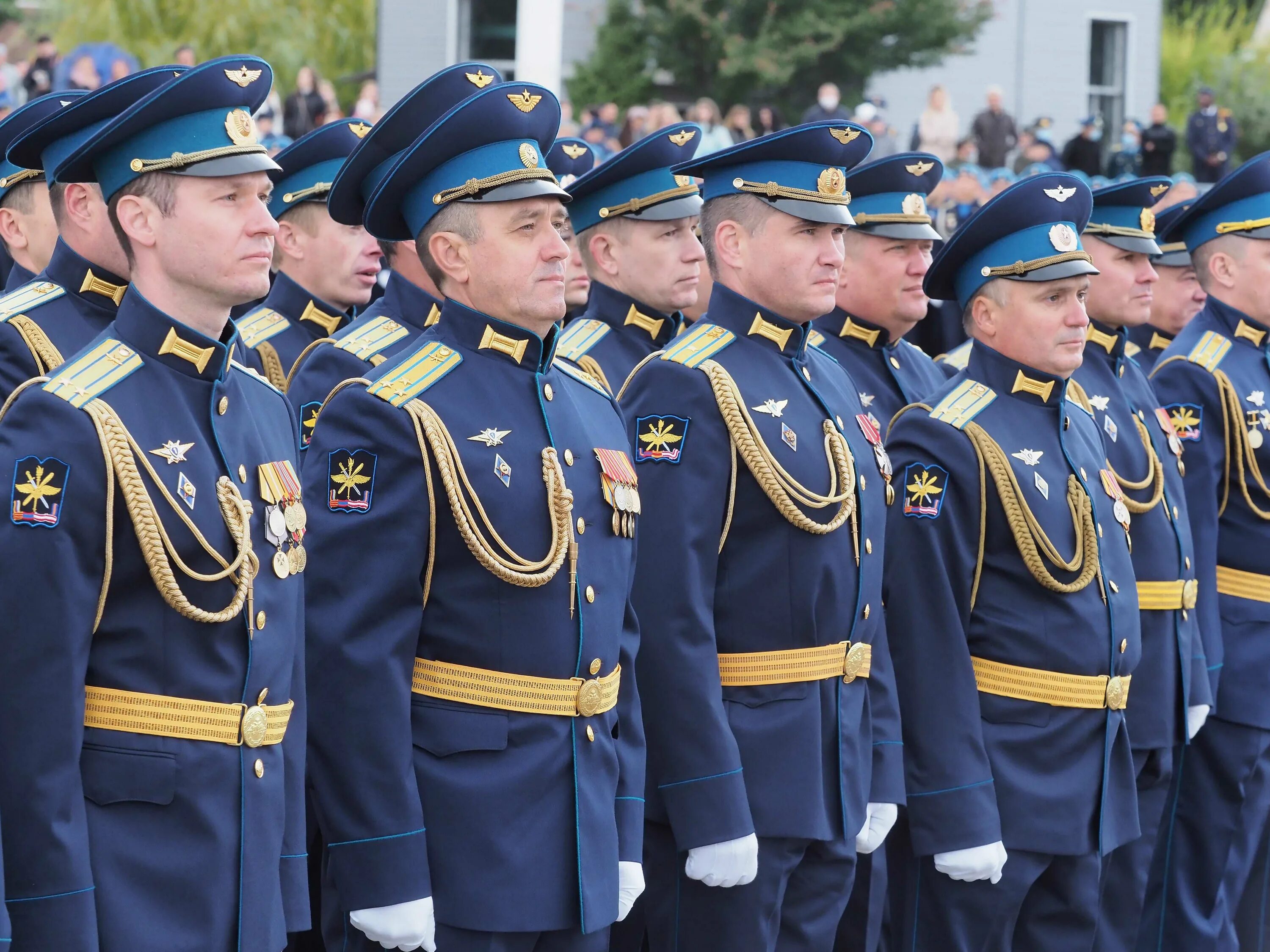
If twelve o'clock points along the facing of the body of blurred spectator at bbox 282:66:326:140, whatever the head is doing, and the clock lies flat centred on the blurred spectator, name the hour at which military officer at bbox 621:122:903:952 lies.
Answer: The military officer is roughly at 12 o'clock from the blurred spectator.

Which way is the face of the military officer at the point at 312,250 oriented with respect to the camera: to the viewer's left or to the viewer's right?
to the viewer's right

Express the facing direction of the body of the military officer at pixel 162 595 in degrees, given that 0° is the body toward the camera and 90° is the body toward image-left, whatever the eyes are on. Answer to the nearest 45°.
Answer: approximately 315°

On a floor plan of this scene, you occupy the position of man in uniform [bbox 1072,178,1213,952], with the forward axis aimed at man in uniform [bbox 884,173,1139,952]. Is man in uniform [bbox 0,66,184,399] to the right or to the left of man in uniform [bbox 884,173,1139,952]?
right

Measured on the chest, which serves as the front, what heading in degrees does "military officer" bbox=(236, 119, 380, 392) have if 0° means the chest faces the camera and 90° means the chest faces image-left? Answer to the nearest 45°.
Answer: approximately 315°

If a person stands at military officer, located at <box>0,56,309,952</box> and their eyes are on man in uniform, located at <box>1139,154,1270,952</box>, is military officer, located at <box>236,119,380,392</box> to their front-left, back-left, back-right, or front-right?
front-left

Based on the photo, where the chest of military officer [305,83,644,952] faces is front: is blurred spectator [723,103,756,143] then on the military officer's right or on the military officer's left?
on the military officer's left

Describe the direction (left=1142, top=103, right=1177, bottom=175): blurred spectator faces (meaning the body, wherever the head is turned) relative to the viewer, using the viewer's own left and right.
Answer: facing the viewer

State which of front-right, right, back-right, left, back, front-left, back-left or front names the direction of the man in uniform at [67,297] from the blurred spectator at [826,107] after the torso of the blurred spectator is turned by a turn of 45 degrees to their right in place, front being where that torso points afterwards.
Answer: front-left

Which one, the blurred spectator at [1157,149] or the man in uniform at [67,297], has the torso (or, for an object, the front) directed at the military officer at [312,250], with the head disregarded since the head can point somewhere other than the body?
the blurred spectator

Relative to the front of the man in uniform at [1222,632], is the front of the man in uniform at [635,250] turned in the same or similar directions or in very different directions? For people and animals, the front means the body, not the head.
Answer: same or similar directions

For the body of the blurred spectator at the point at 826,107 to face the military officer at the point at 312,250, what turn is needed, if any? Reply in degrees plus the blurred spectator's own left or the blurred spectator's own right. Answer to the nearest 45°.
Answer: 0° — they already face them

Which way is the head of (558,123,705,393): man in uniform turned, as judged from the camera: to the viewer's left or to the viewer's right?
to the viewer's right

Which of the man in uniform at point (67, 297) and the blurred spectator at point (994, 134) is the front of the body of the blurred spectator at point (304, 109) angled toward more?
the man in uniform
